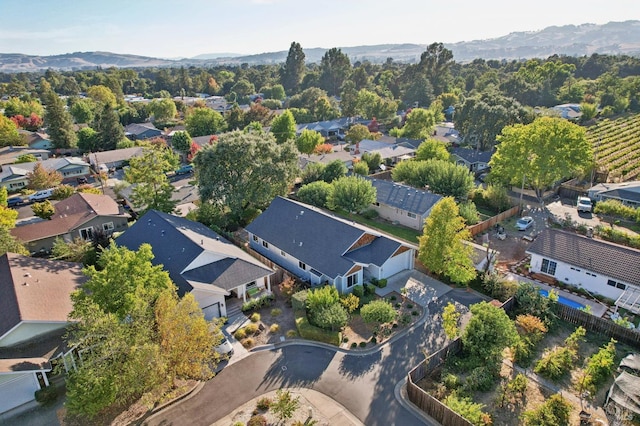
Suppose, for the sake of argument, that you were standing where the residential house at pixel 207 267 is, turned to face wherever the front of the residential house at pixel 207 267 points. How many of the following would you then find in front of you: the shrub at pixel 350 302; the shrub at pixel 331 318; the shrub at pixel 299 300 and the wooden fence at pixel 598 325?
4

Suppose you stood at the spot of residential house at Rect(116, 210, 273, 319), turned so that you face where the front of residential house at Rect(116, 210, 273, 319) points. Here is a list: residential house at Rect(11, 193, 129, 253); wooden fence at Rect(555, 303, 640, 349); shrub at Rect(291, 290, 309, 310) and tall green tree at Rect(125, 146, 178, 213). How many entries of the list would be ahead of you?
2

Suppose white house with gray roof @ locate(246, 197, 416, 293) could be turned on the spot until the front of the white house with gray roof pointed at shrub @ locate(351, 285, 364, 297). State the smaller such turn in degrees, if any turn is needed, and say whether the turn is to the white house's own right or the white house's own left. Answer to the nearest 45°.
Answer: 0° — it already faces it

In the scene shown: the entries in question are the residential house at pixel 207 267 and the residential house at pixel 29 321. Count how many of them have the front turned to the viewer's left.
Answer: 0

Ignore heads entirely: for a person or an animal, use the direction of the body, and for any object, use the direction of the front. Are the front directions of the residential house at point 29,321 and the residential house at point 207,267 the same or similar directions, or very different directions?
same or similar directions

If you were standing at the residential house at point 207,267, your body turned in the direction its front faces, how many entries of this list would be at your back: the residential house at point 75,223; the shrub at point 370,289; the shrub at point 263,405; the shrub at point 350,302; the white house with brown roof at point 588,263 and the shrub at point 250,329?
1

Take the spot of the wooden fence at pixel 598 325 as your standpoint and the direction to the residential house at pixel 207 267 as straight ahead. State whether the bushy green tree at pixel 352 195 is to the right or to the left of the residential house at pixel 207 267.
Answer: right

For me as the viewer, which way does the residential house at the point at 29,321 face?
facing the viewer and to the right of the viewer

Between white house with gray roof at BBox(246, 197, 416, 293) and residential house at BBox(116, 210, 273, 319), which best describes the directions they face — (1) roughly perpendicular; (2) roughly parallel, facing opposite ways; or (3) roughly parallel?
roughly parallel

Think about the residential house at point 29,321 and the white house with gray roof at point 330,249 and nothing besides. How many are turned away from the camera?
0

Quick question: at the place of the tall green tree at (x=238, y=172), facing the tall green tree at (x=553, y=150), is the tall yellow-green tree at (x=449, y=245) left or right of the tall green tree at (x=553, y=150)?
right

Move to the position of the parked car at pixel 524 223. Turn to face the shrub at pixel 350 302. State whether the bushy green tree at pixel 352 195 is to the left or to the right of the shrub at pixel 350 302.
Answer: right

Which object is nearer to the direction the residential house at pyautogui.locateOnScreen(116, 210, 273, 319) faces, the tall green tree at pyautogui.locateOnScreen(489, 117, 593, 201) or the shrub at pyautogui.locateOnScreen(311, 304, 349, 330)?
the shrub

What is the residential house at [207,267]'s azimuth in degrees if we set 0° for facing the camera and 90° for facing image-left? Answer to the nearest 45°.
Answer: approximately 315°

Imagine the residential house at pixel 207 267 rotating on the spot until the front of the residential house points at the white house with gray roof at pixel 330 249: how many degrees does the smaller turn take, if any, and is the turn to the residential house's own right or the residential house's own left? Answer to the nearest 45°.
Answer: approximately 45° to the residential house's own left

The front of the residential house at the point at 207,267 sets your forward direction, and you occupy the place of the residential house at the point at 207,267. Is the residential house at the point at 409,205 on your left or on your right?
on your left

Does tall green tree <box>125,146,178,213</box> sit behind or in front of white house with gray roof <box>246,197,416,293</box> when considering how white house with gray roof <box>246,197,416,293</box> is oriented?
behind

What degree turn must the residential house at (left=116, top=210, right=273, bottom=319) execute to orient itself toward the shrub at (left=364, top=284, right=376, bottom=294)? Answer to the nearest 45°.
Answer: approximately 45° to its left

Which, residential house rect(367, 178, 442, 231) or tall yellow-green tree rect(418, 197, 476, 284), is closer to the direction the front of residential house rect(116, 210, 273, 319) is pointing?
the tall yellow-green tree
